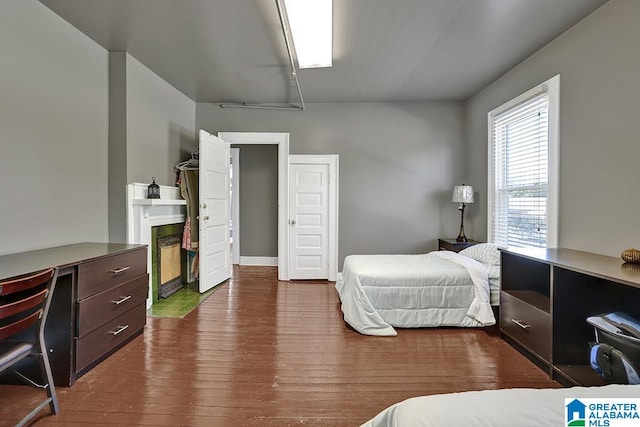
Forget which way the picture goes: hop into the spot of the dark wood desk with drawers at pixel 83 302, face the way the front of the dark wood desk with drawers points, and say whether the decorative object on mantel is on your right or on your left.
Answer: on your left

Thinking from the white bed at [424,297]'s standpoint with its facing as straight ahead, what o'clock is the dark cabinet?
The dark cabinet is roughly at 7 o'clock from the white bed.

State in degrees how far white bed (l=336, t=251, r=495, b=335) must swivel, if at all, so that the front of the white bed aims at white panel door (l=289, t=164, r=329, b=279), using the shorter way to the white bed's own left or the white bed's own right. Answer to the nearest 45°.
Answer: approximately 45° to the white bed's own right

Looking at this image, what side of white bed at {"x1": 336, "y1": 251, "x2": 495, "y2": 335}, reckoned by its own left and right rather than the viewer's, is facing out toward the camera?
left

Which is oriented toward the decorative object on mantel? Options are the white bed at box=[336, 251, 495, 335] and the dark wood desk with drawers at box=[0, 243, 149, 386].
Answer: the white bed

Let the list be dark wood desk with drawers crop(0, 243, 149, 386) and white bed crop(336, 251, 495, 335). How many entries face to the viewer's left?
1

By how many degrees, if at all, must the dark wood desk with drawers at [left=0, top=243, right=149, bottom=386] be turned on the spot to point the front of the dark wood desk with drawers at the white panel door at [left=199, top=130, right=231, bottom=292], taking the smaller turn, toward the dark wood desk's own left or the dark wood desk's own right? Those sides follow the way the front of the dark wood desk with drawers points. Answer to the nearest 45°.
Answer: approximately 90° to the dark wood desk's own left

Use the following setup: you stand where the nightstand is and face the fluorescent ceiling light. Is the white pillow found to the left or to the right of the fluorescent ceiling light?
left

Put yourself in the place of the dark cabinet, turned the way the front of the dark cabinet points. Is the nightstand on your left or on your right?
on your right

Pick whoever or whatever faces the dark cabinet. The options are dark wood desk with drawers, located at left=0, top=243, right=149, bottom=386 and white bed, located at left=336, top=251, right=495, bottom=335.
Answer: the dark wood desk with drawers
